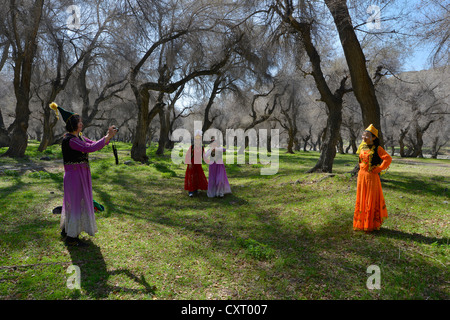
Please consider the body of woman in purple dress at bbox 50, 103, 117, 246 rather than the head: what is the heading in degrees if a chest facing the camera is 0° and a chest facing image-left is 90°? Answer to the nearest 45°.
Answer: approximately 270°

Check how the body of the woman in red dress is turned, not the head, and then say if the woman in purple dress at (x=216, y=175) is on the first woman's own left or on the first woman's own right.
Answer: on the first woman's own left

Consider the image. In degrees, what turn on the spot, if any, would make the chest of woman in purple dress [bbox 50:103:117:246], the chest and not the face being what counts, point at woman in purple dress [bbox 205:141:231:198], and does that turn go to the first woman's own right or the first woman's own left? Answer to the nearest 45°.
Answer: approximately 45° to the first woman's own left

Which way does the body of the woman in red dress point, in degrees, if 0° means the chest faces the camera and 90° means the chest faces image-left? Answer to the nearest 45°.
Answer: approximately 0°

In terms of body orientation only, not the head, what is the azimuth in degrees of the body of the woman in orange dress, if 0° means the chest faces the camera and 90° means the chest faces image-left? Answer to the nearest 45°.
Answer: approximately 45°

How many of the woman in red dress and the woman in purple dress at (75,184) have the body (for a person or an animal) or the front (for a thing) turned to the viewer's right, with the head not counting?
1

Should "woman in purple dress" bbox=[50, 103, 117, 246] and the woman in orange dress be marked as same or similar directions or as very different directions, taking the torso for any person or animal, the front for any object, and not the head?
very different directions

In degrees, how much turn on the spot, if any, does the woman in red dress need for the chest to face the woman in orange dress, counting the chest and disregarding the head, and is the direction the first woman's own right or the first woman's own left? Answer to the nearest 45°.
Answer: approximately 45° to the first woman's own left

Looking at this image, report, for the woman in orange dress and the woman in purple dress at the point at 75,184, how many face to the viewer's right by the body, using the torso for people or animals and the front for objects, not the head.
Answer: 1
